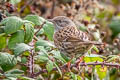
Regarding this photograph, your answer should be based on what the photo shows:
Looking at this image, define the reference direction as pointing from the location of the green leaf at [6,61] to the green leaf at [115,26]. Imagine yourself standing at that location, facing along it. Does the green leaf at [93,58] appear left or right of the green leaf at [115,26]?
right

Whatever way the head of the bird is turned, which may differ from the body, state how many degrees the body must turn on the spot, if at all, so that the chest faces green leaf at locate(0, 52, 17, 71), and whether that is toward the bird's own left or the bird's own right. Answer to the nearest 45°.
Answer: approximately 45° to the bird's own left

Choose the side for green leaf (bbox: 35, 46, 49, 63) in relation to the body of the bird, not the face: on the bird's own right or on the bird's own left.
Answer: on the bird's own left

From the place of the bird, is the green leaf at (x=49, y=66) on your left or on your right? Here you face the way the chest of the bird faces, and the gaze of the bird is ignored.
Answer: on your left

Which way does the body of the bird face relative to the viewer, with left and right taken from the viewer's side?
facing to the left of the viewer
